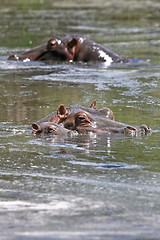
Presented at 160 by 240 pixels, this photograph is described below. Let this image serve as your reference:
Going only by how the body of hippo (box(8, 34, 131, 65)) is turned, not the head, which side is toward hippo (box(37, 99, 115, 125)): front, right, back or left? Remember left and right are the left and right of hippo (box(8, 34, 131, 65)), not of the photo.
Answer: left

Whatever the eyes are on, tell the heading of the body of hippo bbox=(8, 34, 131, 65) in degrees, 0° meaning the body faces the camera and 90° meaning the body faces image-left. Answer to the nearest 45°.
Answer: approximately 90°

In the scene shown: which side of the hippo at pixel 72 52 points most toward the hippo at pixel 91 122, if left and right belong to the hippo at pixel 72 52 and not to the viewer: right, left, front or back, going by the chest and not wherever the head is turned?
left
